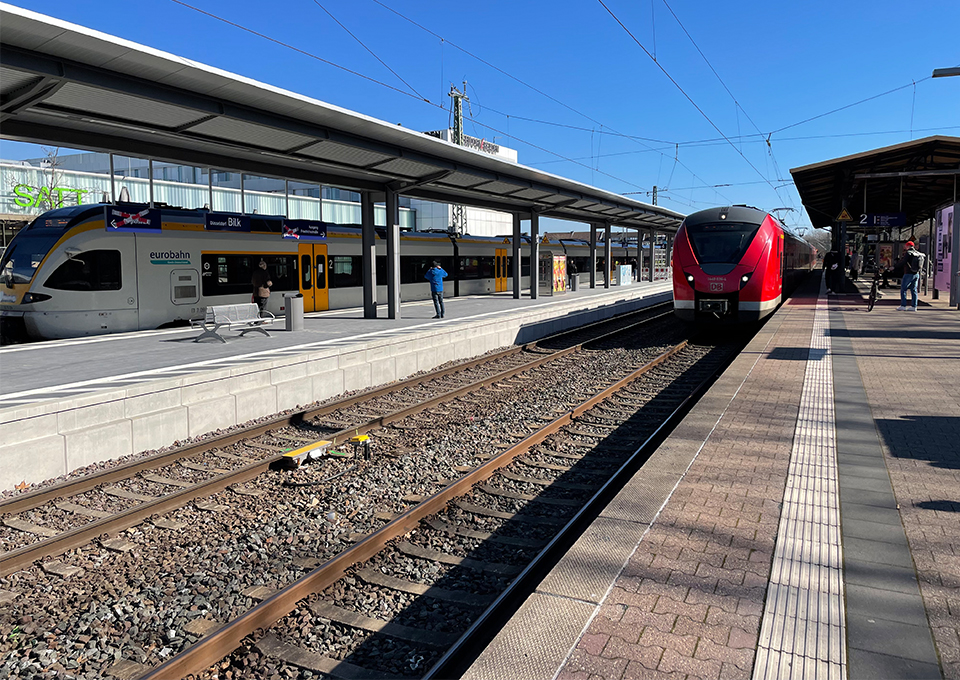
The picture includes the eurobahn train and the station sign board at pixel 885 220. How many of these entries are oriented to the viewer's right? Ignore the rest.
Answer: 0

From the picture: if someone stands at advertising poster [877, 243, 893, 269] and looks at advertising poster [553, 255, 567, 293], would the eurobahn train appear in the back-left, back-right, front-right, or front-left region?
front-left

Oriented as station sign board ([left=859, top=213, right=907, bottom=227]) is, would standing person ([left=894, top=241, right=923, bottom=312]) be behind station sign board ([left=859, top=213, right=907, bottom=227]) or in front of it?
in front

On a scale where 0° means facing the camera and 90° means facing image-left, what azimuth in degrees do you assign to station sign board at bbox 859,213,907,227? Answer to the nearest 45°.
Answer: approximately 0°

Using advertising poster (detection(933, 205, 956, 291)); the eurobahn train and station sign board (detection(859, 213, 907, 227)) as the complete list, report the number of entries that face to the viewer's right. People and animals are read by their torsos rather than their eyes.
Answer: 0

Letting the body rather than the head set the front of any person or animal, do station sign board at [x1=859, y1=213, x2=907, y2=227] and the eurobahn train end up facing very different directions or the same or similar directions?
same or similar directions

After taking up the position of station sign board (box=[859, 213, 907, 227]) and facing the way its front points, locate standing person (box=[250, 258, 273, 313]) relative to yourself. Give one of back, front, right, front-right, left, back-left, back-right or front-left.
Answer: front-right

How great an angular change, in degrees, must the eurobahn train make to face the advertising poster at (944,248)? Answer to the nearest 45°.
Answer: approximately 135° to its left

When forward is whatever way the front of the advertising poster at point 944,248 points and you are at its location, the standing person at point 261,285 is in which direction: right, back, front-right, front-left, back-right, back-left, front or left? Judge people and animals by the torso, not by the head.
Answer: front

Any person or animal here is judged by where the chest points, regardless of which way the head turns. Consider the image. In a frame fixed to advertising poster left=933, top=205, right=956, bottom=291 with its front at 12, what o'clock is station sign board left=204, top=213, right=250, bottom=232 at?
The station sign board is roughly at 12 o'clock from the advertising poster.

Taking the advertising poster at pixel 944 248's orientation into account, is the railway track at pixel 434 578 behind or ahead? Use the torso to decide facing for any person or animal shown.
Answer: ahead

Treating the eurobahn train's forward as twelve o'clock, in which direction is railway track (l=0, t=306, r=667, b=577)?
The railway track is roughly at 10 o'clock from the eurobahn train.

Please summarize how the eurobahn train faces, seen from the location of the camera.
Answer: facing the viewer and to the left of the viewer
